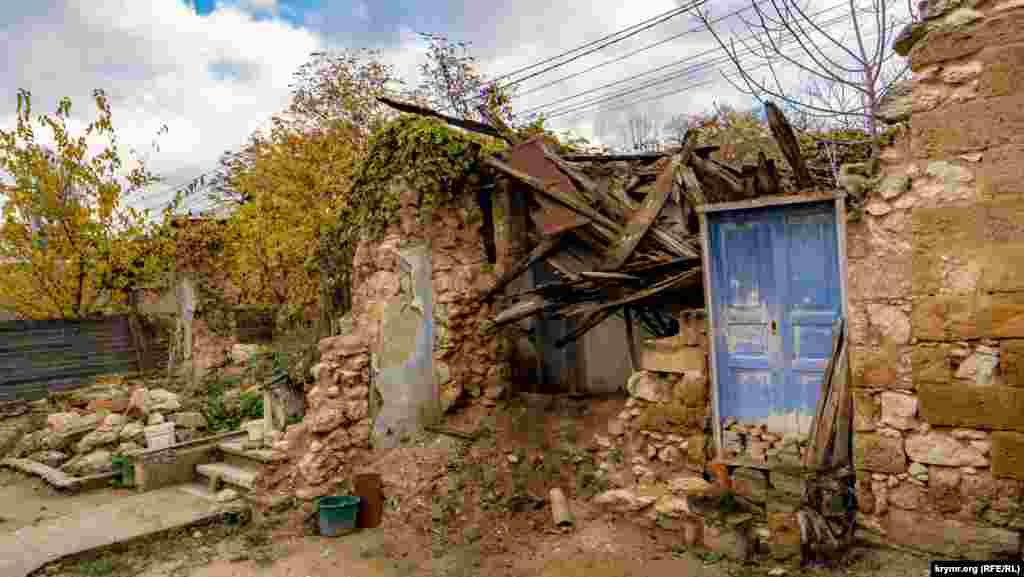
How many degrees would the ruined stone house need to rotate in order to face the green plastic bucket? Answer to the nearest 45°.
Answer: approximately 90° to its right

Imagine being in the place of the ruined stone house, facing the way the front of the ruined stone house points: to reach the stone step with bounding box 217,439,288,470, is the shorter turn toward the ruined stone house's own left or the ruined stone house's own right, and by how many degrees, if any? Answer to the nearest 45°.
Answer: approximately 90° to the ruined stone house's own right

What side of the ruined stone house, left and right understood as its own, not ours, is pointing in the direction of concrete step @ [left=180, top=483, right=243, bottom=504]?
right

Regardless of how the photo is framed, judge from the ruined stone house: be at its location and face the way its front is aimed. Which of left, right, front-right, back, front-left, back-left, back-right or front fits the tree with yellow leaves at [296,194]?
back-right

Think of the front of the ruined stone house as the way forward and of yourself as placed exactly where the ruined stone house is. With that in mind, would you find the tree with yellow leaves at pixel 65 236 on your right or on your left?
on your right

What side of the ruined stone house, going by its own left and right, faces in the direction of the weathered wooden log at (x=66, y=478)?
right

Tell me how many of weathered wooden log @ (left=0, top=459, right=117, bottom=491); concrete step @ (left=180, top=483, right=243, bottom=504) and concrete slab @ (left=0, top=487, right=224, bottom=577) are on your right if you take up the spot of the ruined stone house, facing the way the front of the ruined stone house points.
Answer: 3

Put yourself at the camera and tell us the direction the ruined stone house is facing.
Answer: facing the viewer
